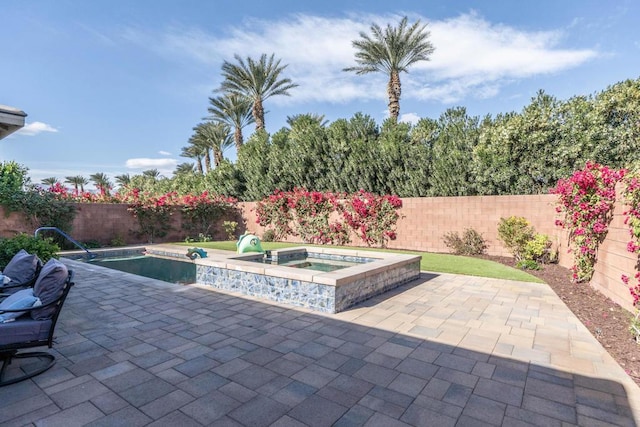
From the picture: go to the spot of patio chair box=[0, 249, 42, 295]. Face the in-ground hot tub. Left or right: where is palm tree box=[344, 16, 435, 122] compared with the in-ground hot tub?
left

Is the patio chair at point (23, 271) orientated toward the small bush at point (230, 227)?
no

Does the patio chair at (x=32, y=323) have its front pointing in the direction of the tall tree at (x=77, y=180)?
no

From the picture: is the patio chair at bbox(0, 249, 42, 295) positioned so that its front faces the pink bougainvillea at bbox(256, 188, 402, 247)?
no

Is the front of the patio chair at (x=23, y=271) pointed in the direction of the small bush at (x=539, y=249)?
no

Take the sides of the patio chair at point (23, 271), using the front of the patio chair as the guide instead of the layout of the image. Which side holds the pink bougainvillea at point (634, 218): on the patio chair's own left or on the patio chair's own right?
on the patio chair's own left
